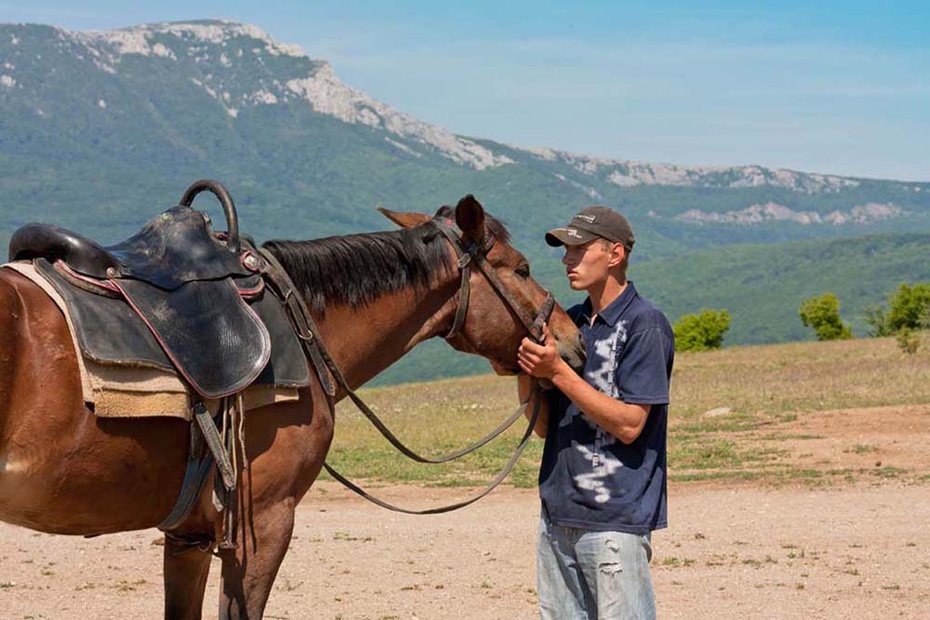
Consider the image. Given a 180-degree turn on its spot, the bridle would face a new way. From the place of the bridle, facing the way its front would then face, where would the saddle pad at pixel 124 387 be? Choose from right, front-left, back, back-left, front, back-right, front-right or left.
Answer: front-left

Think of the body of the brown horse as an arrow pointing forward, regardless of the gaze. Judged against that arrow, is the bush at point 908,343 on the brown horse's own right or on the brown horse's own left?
on the brown horse's own left

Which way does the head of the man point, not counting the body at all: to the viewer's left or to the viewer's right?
to the viewer's left

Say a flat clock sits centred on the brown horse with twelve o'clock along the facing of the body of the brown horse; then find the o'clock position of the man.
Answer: The man is roughly at 12 o'clock from the brown horse.

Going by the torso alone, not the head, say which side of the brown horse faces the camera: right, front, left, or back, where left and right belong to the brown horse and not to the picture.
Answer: right

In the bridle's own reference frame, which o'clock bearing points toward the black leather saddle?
The black leather saddle is roughly at 5 o'clock from the bridle.

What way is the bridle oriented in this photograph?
to the viewer's right

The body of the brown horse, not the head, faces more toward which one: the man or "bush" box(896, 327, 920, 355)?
the man
